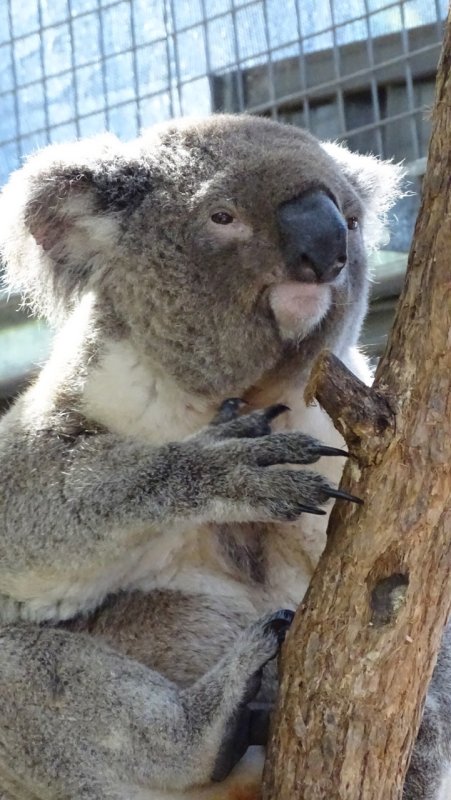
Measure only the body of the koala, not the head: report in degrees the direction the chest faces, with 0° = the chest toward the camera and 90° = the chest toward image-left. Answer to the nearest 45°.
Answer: approximately 315°

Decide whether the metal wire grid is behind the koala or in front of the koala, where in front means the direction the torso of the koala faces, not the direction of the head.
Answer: behind
